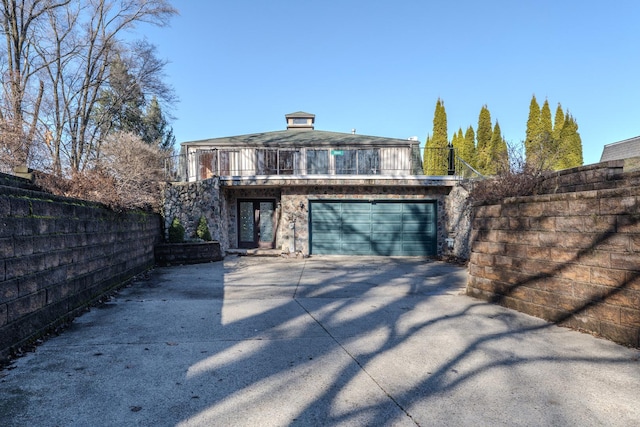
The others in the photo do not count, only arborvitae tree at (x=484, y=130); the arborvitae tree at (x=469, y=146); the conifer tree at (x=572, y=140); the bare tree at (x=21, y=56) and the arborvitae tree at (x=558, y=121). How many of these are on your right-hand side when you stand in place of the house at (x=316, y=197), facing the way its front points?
1

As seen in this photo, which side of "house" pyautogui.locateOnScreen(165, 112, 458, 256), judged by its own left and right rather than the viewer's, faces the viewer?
front

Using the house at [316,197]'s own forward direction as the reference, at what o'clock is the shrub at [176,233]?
The shrub is roughly at 2 o'clock from the house.

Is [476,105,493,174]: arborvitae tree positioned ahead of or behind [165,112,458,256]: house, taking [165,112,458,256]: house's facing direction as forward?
behind

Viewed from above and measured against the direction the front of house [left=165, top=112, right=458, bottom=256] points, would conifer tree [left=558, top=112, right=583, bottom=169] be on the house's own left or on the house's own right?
on the house's own left

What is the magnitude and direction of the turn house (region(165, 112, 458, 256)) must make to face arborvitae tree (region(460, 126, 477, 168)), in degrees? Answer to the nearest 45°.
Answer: approximately 135° to its left

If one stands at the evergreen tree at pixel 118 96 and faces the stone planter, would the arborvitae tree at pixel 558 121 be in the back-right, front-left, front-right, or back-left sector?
front-left

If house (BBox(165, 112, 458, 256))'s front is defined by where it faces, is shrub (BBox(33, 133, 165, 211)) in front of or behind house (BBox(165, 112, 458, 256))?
in front

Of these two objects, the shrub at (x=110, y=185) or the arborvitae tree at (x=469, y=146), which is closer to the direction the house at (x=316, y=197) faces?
the shrub

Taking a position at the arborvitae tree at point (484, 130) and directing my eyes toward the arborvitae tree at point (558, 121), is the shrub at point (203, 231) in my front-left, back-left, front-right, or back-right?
back-right

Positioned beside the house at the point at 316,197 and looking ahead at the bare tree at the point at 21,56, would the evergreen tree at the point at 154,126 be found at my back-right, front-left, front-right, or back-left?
front-right

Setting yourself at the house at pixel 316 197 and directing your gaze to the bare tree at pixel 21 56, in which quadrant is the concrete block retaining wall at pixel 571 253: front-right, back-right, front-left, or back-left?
back-left

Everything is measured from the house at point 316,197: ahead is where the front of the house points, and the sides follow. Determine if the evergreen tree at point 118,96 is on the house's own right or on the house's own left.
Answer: on the house's own right

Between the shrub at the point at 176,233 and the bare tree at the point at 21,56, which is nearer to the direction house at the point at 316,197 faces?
the shrub

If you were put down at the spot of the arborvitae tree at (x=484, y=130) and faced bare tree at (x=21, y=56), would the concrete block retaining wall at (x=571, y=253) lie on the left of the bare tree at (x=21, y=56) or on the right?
left

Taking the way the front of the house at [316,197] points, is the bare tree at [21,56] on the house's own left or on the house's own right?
on the house's own right
